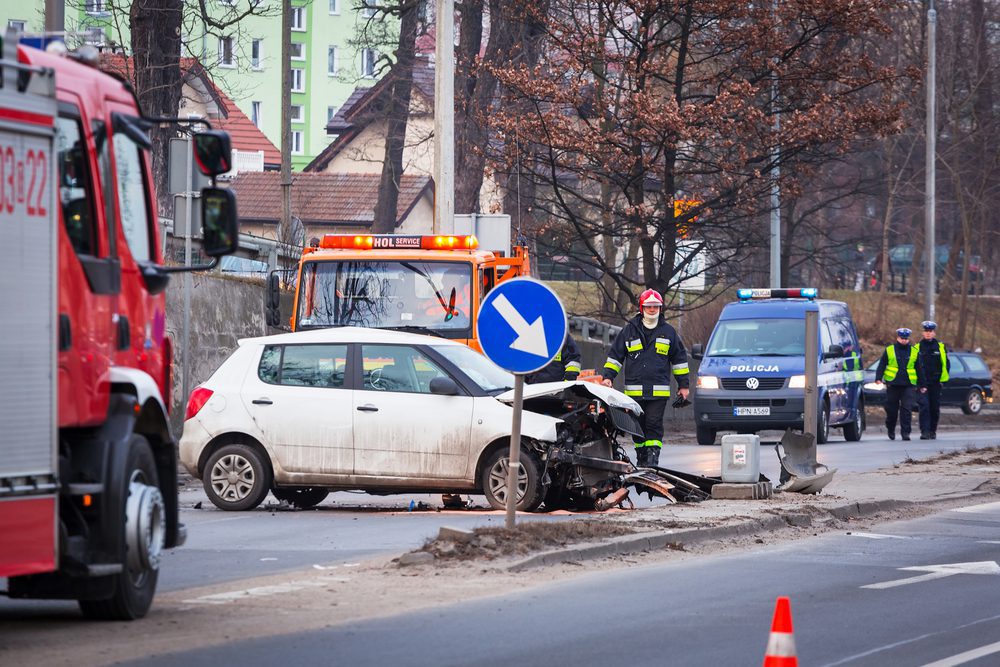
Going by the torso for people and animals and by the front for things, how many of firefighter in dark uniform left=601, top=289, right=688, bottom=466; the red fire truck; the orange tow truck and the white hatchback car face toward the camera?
2

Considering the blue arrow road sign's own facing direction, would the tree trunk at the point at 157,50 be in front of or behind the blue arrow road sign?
behind

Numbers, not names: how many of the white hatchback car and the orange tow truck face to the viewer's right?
1

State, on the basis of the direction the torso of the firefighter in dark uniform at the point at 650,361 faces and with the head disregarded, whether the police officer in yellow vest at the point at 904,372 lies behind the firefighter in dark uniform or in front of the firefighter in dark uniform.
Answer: behind

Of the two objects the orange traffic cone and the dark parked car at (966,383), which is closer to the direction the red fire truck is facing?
the dark parked car

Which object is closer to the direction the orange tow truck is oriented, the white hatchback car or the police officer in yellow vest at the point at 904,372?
the white hatchback car

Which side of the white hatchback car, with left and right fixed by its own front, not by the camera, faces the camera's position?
right

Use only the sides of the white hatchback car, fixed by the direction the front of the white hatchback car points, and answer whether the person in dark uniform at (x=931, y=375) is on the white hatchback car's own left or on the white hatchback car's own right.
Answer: on the white hatchback car's own left

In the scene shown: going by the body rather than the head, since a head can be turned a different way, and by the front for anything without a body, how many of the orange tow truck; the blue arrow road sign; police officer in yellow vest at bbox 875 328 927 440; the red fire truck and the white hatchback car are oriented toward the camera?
3
